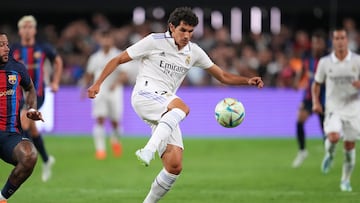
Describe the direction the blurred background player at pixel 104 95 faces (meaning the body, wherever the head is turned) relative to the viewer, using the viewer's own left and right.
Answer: facing the viewer

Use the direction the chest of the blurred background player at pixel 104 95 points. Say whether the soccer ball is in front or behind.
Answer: in front

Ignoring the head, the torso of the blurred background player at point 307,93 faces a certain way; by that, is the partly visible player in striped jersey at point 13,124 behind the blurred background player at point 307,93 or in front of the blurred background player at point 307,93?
in front

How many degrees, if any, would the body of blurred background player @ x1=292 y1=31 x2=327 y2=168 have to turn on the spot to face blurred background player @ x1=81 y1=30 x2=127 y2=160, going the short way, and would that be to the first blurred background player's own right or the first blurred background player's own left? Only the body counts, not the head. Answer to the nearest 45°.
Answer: approximately 45° to the first blurred background player's own right

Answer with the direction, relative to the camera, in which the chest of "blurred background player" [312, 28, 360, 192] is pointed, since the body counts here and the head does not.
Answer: toward the camera

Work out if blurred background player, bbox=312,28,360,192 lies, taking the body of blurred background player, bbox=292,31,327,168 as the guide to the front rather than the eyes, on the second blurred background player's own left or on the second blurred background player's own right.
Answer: on the second blurred background player's own left

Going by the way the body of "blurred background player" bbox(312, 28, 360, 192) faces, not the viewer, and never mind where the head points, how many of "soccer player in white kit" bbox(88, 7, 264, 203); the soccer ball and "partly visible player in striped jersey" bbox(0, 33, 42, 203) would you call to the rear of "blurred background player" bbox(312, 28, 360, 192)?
0

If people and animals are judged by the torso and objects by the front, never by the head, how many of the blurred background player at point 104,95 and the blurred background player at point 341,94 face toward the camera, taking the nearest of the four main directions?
2

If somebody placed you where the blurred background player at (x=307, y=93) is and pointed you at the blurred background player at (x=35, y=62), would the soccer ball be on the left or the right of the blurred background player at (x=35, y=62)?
left

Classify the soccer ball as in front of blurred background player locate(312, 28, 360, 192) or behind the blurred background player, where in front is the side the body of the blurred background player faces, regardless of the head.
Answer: in front

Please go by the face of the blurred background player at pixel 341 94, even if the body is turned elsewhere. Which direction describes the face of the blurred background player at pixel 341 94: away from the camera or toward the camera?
toward the camera

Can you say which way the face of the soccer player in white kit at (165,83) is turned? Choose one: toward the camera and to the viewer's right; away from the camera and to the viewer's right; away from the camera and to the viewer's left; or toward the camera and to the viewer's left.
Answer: toward the camera and to the viewer's right

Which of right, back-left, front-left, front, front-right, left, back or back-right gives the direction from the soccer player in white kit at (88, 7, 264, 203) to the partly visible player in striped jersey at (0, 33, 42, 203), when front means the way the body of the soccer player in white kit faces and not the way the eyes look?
back-right

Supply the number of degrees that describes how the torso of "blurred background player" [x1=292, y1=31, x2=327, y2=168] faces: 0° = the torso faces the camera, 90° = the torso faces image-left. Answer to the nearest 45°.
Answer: approximately 45°

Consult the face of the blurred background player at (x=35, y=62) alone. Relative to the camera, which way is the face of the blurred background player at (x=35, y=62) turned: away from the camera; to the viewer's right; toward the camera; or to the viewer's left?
toward the camera
